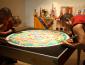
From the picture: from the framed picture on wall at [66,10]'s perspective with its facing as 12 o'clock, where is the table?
The table is roughly at 12 o'clock from the framed picture on wall.

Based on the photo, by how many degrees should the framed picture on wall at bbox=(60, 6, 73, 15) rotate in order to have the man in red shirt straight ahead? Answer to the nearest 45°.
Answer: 0° — it already faces them

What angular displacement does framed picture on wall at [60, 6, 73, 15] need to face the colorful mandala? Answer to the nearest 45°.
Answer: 0° — it already faces it

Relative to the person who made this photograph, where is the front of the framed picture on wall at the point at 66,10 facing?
facing the viewer
